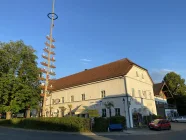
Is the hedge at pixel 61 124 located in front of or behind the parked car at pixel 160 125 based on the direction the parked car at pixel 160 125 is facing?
in front

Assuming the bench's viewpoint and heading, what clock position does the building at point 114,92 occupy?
The building is roughly at 6 o'clock from the bench.

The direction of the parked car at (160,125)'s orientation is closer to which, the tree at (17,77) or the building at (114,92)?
the tree

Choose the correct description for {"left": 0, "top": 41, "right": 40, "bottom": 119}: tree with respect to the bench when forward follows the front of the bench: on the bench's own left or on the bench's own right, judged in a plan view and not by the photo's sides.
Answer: on the bench's own right

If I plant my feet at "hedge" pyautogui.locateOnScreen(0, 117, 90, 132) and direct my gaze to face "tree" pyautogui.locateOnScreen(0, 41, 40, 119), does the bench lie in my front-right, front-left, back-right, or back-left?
back-right

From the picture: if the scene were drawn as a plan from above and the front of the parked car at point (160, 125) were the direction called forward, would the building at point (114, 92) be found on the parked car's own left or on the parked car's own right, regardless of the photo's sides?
on the parked car's own right

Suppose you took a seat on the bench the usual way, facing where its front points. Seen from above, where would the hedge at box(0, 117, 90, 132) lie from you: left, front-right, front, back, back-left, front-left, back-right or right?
right
